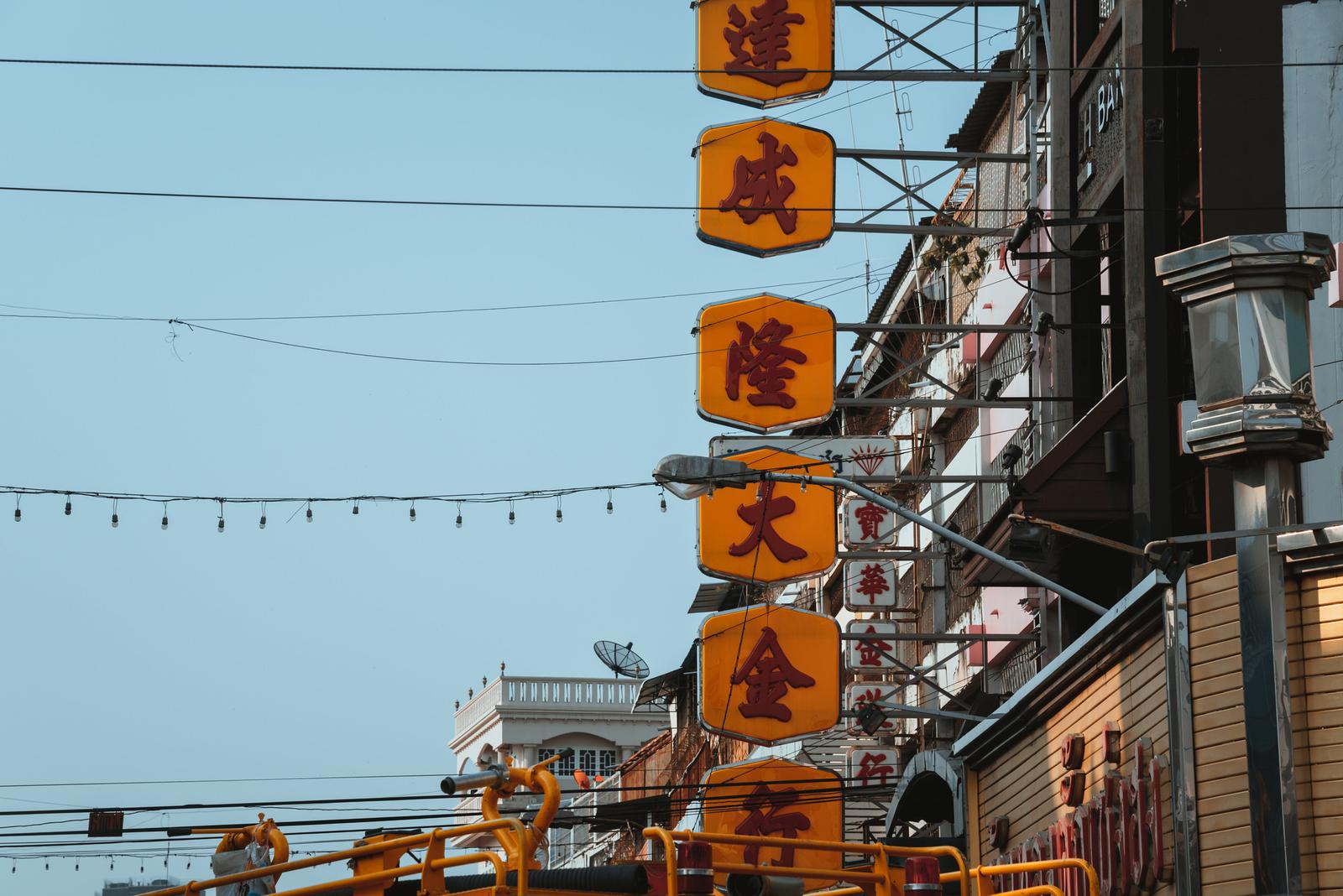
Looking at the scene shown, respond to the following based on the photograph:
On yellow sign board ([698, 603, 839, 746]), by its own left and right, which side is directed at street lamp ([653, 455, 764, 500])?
front

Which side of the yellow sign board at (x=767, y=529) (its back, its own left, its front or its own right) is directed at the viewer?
front

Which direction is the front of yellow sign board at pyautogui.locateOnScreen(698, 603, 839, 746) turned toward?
toward the camera

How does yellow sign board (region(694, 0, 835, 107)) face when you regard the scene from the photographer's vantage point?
facing the viewer
